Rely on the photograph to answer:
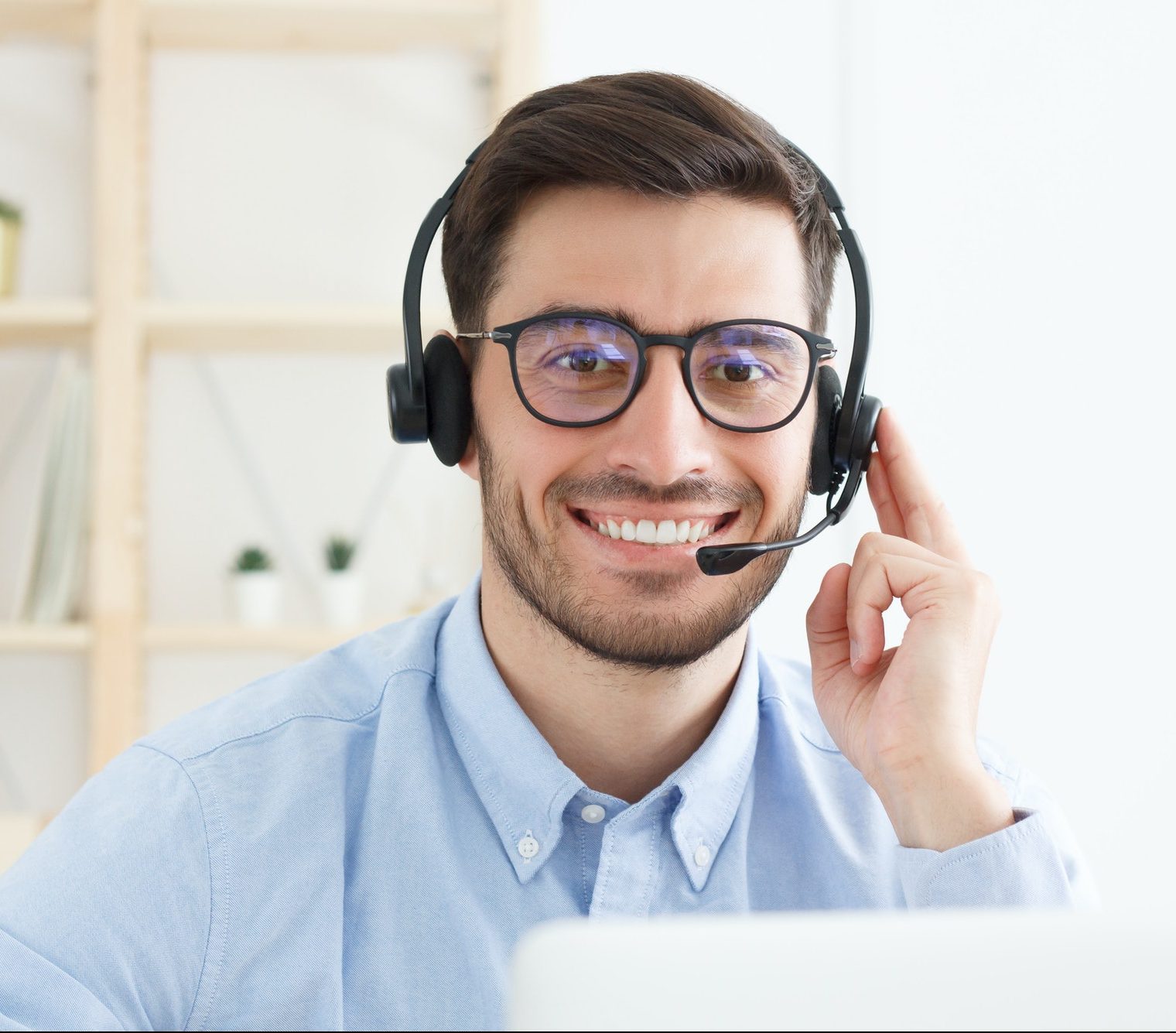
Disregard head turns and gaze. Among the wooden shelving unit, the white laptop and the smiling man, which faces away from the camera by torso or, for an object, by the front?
the white laptop

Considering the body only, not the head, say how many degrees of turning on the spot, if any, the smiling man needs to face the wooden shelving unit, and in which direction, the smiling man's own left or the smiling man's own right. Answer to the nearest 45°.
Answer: approximately 135° to the smiling man's own right

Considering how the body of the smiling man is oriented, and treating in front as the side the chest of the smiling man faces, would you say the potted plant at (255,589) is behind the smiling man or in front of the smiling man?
behind

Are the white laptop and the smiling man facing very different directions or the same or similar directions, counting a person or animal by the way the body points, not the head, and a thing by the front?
very different directions

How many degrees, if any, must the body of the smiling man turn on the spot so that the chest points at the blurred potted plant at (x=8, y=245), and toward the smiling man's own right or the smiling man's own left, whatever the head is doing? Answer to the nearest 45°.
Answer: approximately 135° to the smiling man's own right

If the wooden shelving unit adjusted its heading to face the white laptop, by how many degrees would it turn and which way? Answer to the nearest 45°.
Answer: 0° — it already faces it

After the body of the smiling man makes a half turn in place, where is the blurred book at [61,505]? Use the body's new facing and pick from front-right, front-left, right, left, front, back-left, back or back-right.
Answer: front-left

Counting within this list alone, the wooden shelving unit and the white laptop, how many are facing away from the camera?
1

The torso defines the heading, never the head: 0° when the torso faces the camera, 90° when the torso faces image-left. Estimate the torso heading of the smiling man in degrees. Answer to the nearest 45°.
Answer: approximately 0°

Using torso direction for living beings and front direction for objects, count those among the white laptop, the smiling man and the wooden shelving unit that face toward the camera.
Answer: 2

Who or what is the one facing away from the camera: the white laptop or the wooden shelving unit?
the white laptop

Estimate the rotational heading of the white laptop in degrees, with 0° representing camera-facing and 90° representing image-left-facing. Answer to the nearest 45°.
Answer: approximately 180°

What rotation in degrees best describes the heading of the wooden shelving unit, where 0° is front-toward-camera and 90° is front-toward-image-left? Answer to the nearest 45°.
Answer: approximately 0°
